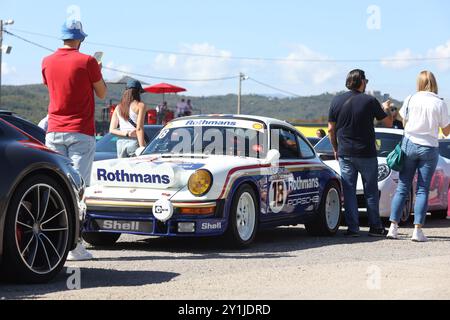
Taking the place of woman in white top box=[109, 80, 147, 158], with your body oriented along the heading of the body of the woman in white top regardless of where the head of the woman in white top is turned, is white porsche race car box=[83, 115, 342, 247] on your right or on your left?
on your right

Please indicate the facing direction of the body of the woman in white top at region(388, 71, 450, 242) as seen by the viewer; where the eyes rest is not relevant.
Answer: away from the camera

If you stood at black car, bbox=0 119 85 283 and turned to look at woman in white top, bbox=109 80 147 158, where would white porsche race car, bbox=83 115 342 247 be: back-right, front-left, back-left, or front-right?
front-right

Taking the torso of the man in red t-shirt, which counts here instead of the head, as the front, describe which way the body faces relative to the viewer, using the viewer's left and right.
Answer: facing away from the viewer and to the right of the viewer

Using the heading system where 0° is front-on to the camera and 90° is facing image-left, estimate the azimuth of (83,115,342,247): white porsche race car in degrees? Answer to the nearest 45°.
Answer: approximately 45°

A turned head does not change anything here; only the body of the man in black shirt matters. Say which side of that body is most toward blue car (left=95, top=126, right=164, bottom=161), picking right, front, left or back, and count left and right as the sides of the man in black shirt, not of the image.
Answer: left

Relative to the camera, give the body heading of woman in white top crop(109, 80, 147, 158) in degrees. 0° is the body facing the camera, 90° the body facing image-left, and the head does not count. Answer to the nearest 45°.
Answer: approximately 225°

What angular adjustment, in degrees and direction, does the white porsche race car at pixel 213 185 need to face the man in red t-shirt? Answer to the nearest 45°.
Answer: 0° — it already faces them

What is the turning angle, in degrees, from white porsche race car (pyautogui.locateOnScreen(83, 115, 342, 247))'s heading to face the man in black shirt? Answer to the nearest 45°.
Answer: approximately 180°

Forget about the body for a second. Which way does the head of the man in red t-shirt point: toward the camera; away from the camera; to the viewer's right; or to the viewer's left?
away from the camera

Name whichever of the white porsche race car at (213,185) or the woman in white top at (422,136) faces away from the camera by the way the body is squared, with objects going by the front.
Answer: the woman in white top

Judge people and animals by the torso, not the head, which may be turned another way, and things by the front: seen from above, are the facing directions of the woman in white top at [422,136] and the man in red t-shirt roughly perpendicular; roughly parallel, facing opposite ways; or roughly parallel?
roughly parallel

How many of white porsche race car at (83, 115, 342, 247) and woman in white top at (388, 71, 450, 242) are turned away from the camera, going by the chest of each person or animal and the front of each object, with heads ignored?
1
